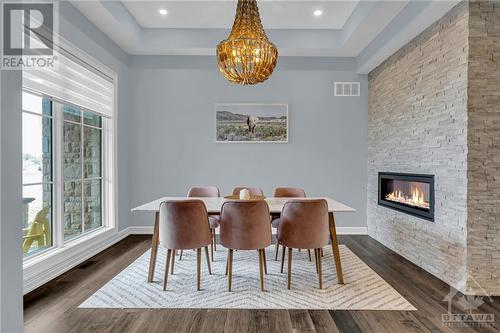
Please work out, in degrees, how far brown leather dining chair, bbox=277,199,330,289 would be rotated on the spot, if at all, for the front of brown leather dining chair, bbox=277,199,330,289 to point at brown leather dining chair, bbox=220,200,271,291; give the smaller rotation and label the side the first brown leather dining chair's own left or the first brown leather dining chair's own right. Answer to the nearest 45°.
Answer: approximately 90° to the first brown leather dining chair's own left

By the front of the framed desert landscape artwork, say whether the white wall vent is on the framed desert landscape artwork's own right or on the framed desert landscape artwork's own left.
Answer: on the framed desert landscape artwork's own left

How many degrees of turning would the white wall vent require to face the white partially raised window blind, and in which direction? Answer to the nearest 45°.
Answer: approximately 45° to its right

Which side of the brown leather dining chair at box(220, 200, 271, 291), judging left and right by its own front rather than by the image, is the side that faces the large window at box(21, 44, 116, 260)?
left

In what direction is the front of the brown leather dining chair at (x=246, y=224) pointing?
away from the camera

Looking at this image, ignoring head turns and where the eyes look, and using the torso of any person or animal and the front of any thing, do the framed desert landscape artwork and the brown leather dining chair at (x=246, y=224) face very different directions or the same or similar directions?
very different directions

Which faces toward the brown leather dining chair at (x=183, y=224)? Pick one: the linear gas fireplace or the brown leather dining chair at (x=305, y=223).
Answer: the linear gas fireplace

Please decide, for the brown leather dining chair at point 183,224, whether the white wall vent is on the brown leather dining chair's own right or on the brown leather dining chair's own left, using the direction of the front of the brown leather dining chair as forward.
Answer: on the brown leather dining chair's own right

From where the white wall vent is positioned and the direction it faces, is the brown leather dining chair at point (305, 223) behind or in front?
in front

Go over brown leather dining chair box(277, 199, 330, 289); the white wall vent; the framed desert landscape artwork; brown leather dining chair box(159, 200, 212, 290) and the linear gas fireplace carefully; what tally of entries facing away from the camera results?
2

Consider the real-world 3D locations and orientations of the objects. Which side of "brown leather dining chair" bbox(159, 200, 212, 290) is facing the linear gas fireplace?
right

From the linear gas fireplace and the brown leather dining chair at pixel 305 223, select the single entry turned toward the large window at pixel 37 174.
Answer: the linear gas fireplace

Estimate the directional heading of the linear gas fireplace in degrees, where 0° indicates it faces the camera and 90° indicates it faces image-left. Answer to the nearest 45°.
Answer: approximately 45°
